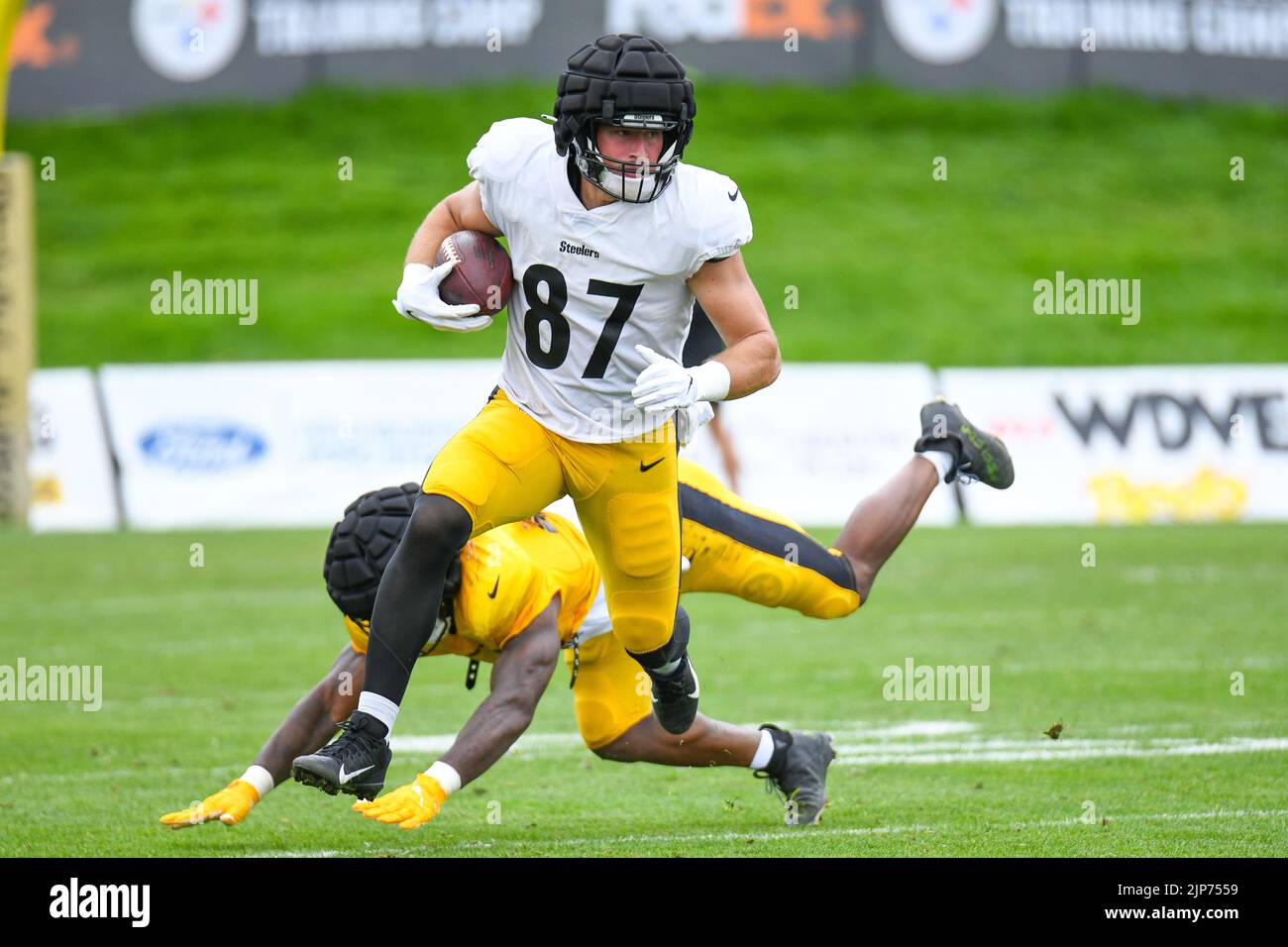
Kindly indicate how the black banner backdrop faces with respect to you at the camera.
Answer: facing the viewer

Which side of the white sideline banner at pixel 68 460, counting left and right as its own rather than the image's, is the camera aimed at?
front

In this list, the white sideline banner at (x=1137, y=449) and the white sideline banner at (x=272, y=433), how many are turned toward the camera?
2

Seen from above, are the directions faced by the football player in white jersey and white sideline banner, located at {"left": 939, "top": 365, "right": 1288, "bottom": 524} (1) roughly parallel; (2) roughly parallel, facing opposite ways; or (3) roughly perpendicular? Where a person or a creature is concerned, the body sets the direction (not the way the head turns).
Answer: roughly parallel

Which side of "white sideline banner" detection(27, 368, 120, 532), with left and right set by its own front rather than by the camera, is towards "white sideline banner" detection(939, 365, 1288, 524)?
left

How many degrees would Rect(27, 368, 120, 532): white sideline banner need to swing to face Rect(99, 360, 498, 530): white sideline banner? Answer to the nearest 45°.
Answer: approximately 90° to its left

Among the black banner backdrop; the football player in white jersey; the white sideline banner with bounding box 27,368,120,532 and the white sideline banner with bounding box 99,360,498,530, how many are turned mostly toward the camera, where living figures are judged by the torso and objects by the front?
4

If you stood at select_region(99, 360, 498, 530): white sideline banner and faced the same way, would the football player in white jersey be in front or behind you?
in front

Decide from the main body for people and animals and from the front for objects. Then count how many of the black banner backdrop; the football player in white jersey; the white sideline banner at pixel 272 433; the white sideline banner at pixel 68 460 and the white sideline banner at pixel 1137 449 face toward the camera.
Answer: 5

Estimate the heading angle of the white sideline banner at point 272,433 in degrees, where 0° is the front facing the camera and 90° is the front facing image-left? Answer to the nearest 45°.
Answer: approximately 0°

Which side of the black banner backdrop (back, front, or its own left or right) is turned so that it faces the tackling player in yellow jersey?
front

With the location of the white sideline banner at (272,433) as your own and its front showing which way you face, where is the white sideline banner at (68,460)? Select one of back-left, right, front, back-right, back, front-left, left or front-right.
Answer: right

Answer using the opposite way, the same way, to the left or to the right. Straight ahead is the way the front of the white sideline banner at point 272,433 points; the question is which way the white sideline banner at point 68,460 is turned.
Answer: the same way

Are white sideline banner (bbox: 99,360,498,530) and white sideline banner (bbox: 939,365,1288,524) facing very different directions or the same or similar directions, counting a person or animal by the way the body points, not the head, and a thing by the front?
same or similar directions
